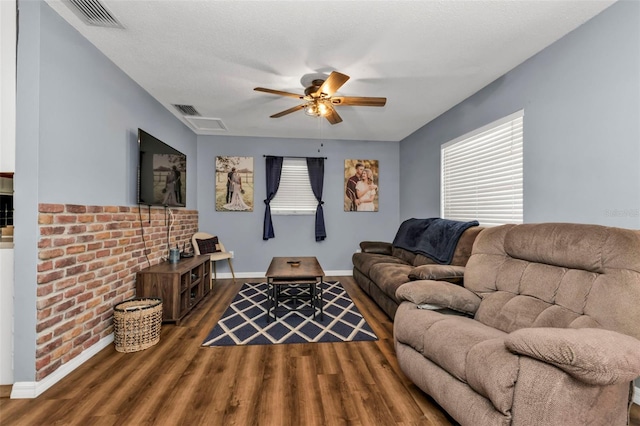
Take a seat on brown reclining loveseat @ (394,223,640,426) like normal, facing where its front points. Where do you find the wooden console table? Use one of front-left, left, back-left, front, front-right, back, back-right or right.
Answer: front-right

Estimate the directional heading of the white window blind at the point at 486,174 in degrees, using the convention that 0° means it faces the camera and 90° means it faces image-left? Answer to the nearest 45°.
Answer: approximately 45°

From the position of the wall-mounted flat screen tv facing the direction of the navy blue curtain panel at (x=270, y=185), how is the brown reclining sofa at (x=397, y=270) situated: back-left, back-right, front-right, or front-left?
front-right

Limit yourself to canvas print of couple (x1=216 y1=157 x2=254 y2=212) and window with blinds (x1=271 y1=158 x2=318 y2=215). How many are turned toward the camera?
2

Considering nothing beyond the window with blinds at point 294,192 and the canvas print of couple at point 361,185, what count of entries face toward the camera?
2

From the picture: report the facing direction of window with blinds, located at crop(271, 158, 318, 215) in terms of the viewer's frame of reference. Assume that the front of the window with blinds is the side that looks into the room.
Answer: facing the viewer

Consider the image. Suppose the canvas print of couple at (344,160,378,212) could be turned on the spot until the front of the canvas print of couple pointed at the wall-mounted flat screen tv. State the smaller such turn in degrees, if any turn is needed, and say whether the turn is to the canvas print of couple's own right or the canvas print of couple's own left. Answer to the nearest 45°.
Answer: approximately 45° to the canvas print of couple's own right

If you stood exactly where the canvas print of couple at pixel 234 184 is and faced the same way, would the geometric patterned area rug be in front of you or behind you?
in front

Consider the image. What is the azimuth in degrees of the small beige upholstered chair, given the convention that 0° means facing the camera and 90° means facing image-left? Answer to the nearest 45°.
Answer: approximately 315°

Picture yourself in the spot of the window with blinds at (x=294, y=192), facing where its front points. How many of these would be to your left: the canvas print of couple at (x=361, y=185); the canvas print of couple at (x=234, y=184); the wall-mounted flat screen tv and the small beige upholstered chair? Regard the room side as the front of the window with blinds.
1

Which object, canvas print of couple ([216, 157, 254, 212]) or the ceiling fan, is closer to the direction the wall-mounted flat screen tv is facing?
the ceiling fan

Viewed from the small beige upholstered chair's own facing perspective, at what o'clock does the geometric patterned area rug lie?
The geometric patterned area rug is roughly at 1 o'clock from the small beige upholstered chair.

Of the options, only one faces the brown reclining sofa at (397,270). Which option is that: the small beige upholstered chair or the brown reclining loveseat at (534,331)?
the small beige upholstered chair

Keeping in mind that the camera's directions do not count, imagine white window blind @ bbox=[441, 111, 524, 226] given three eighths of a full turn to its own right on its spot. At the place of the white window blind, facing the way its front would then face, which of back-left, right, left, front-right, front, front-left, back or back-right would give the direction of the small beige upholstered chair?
left

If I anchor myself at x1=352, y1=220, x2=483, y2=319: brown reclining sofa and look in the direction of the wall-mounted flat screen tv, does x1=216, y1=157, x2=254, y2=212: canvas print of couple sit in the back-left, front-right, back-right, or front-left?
front-right

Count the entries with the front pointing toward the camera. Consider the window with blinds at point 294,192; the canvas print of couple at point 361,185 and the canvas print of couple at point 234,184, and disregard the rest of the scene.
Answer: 3
